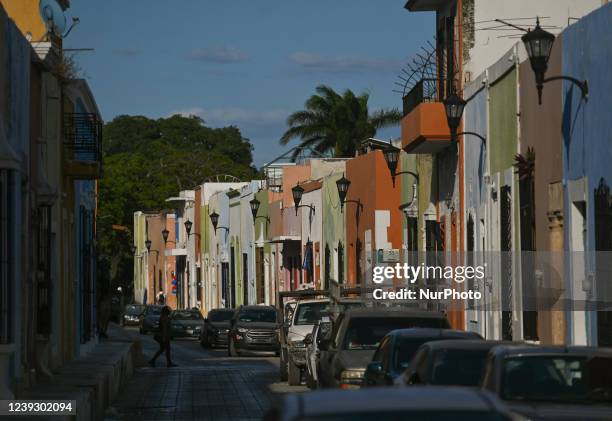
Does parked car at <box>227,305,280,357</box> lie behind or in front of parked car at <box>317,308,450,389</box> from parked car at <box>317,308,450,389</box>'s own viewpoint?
behind

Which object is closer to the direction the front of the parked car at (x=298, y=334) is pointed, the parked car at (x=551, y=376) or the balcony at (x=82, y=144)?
the parked car

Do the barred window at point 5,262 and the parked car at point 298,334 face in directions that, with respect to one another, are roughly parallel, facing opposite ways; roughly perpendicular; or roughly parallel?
roughly perpendicular

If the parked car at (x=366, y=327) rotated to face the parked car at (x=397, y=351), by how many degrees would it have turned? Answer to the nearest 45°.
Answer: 0° — it already faces it

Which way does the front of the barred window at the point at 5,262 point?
to the viewer's right

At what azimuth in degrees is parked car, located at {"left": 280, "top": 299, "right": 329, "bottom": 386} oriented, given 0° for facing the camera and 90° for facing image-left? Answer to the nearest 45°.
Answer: approximately 0°

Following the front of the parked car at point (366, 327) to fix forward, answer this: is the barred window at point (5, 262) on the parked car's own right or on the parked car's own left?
on the parked car's own right

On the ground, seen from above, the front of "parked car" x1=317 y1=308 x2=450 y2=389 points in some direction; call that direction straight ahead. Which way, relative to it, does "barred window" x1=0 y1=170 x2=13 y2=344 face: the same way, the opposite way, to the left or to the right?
to the left
